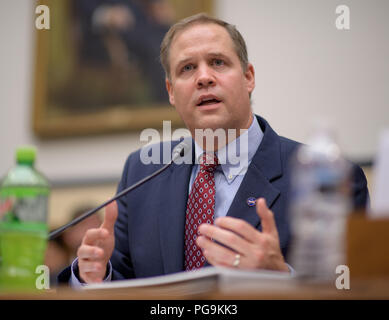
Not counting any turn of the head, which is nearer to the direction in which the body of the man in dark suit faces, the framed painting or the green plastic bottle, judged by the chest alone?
the green plastic bottle

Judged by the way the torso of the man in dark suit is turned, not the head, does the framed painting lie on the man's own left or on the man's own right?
on the man's own right

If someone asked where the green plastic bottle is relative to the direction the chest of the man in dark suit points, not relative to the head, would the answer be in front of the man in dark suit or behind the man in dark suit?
in front

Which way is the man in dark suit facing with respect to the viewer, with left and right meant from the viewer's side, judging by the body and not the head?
facing the viewer and to the left of the viewer
